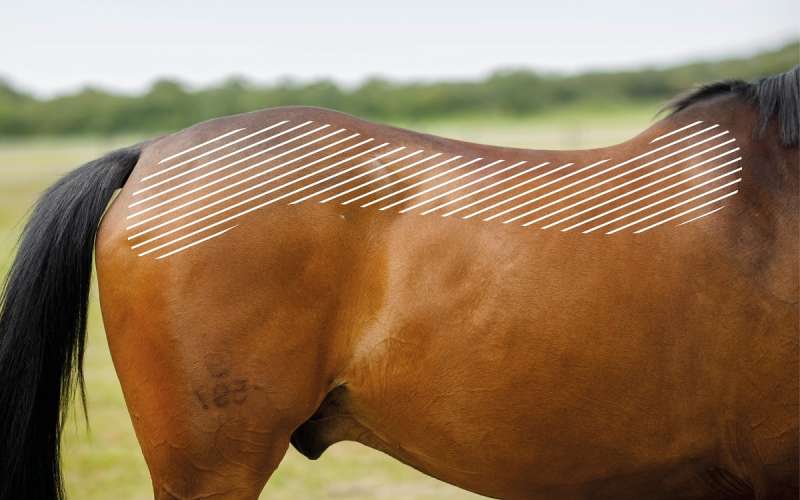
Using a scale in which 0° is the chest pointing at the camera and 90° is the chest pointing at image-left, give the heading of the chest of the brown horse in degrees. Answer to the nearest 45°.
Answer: approximately 270°
